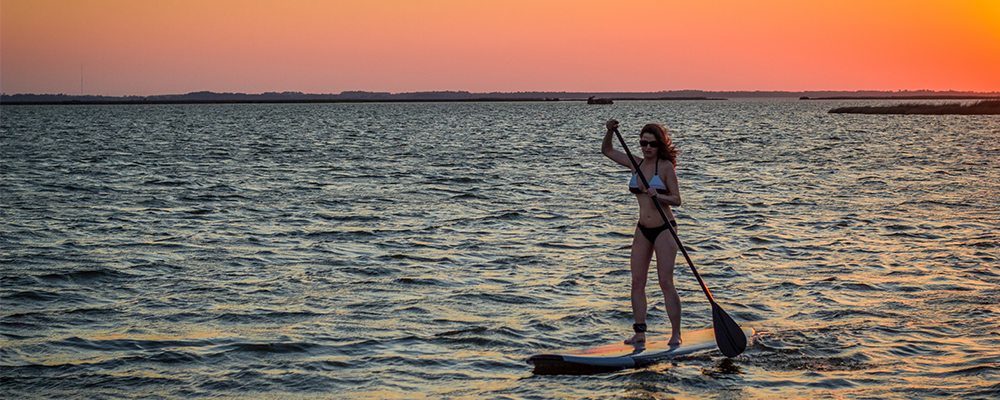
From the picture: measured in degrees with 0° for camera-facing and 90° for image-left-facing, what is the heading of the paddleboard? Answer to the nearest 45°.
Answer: approximately 45°

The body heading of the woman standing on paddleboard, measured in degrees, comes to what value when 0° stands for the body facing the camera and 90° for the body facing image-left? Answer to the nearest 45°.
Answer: approximately 45°
